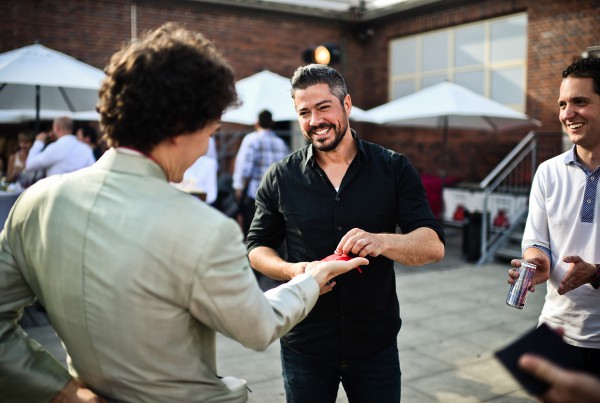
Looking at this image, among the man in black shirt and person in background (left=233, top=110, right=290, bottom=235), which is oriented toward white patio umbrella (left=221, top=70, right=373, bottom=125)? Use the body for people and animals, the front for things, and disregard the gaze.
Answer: the person in background

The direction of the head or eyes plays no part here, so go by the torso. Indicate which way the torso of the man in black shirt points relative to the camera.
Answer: toward the camera

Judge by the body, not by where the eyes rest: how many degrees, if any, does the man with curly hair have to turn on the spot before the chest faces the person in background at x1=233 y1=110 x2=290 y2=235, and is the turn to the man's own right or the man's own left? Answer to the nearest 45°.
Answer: approximately 45° to the man's own left

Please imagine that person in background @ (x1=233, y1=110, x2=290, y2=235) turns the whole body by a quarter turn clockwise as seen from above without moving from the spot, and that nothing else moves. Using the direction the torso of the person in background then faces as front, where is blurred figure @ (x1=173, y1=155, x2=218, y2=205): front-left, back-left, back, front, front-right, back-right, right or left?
back-right

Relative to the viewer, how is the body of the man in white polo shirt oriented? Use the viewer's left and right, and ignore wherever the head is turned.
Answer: facing the viewer and to the left of the viewer

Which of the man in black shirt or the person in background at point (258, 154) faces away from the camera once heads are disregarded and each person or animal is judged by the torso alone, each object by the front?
the person in background

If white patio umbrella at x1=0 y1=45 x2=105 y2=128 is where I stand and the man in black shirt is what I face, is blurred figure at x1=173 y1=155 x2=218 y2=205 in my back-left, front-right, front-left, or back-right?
front-left

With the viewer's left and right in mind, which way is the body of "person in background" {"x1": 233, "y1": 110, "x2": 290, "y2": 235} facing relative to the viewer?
facing away from the viewer

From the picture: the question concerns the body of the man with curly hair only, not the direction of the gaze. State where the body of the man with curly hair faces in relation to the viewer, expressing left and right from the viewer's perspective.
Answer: facing away from the viewer and to the right of the viewer

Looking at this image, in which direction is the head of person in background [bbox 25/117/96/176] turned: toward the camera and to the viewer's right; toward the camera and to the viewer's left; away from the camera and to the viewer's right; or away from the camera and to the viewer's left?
away from the camera and to the viewer's left

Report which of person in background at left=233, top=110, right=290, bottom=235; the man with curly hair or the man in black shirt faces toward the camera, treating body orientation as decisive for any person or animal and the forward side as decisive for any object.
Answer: the man in black shirt

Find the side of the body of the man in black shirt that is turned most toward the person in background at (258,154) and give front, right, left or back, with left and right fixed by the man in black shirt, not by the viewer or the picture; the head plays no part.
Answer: back

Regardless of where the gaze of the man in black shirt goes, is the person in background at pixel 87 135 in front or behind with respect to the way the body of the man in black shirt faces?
behind

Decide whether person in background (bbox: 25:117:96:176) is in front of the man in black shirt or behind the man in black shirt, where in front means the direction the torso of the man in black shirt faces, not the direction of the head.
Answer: behind

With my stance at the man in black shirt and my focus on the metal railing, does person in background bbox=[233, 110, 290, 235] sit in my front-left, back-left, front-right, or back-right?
front-left
